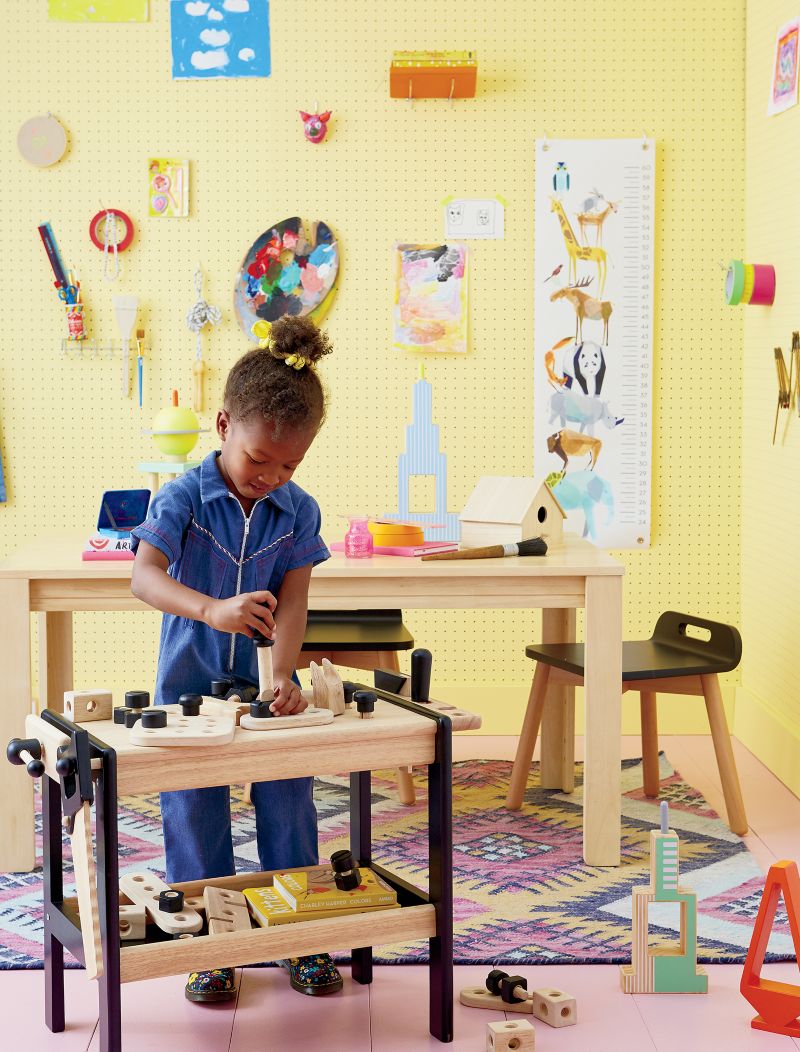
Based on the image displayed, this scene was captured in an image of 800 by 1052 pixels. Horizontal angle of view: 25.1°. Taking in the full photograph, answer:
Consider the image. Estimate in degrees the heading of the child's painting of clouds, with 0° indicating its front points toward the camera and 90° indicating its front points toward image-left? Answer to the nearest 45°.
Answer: approximately 0°

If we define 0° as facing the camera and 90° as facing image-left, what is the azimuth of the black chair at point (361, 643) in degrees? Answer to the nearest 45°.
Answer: approximately 0°

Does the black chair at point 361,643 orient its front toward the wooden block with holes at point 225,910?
yes

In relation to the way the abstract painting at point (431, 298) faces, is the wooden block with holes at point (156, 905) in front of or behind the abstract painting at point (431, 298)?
in front

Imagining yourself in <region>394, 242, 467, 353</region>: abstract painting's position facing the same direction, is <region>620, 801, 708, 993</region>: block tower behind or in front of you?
in front

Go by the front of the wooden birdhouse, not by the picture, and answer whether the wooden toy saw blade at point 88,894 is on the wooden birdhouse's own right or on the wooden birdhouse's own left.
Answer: on the wooden birdhouse's own right

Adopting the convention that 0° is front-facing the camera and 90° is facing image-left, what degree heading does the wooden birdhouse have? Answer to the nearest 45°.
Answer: approximately 315°
